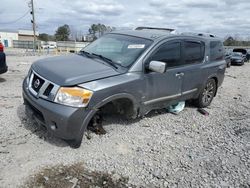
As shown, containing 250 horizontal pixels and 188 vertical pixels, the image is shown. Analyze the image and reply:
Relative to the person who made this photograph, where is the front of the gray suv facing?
facing the viewer and to the left of the viewer
